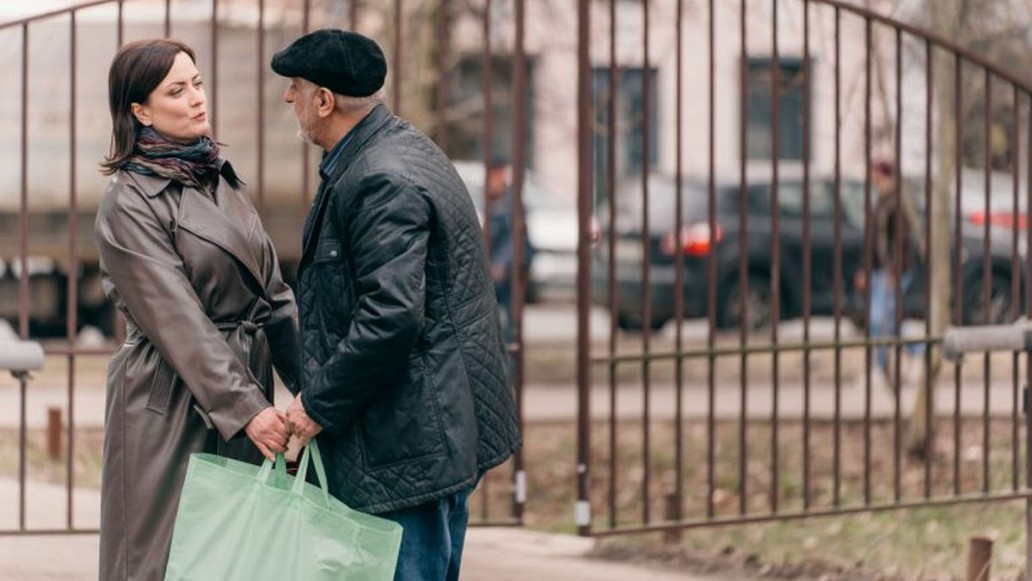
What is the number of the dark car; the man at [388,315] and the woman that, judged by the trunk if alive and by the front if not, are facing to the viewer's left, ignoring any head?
1

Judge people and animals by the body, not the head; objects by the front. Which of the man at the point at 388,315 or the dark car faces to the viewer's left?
the man

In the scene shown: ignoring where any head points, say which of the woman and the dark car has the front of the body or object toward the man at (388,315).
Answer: the woman

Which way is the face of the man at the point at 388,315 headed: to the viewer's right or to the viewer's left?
to the viewer's left

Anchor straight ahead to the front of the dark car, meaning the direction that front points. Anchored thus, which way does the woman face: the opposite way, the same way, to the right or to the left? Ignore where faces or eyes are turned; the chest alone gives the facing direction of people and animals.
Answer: to the right

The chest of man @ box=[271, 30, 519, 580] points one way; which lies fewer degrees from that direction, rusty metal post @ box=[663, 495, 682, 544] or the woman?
the woman

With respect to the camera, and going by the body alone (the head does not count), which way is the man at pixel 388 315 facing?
to the viewer's left

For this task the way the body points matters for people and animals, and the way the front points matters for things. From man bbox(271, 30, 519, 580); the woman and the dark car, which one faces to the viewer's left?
the man
